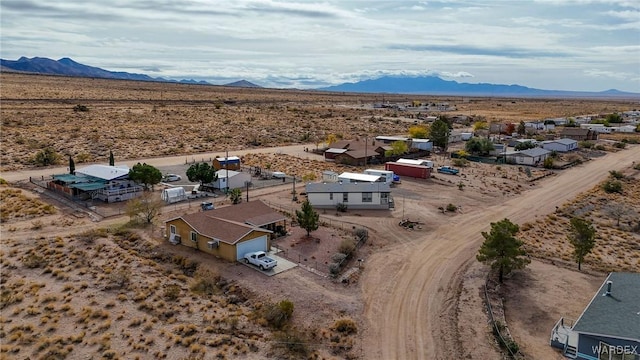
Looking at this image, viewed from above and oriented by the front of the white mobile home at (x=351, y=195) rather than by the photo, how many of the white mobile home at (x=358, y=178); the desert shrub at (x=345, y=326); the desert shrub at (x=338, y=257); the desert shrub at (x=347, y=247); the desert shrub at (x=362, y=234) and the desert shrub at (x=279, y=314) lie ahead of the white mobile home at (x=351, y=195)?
5

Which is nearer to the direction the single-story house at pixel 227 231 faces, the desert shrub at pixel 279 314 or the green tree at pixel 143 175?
the desert shrub

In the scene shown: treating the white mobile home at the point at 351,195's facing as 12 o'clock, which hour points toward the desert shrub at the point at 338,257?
The desert shrub is roughly at 12 o'clock from the white mobile home.

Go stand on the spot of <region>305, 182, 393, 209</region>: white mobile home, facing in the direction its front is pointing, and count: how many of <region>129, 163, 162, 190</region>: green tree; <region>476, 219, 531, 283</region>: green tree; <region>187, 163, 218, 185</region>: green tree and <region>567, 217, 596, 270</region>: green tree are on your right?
2

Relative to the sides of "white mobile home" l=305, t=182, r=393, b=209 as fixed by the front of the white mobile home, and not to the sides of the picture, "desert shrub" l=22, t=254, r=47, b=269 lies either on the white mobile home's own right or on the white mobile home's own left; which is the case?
on the white mobile home's own right

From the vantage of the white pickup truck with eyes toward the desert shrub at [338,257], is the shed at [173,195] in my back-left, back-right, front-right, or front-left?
back-left

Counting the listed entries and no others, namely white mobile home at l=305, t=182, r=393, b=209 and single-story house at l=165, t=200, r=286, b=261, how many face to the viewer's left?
0

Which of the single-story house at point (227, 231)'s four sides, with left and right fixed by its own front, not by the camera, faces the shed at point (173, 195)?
back

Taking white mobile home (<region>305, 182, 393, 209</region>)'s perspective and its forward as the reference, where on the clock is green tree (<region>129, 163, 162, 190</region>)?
The green tree is roughly at 3 o'clock from the white mobile home.

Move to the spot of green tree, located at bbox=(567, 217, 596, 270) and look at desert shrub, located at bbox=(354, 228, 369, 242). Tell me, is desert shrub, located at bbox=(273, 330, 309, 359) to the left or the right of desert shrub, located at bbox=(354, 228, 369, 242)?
left

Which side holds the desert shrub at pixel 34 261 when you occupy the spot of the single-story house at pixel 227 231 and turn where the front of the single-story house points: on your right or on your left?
on your right

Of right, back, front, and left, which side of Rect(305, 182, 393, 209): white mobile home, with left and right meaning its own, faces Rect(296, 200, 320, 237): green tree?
front

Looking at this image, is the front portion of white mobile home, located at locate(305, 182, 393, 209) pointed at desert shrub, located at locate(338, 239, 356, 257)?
yes

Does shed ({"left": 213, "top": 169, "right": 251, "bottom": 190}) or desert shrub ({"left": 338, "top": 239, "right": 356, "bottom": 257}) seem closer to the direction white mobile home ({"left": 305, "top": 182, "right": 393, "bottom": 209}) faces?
the desert shrub

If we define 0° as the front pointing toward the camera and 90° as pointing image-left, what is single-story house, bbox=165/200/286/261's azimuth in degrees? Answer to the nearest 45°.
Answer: approximately 315°

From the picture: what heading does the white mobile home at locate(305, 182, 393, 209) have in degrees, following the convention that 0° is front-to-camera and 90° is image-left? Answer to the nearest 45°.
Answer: approximately 0°

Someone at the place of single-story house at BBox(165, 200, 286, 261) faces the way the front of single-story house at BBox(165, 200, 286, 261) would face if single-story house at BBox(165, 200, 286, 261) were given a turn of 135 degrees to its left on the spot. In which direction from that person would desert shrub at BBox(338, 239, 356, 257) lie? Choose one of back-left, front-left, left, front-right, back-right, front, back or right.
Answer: right

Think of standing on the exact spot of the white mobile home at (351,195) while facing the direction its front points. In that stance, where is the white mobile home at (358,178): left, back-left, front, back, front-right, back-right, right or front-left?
back

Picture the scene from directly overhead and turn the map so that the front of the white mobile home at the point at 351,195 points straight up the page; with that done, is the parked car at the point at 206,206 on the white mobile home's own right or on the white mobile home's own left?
on the white mobile home's own right

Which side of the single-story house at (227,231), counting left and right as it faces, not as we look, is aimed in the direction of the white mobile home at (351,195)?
left
